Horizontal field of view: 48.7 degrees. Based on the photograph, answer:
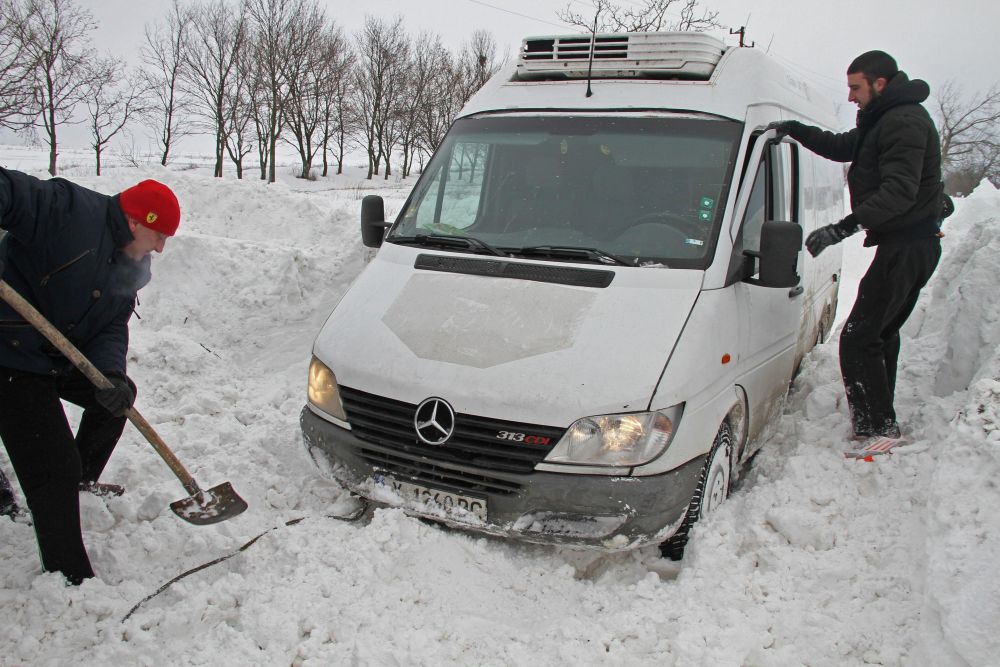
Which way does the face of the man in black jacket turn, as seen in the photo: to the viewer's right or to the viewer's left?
to the viewer's left

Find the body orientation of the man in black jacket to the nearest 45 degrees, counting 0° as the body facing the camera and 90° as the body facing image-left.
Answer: approximately 90°

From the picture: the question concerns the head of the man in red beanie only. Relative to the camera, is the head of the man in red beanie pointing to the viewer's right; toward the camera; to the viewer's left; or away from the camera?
to the viewer's right

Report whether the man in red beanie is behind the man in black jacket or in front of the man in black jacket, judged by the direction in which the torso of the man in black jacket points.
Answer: in front
